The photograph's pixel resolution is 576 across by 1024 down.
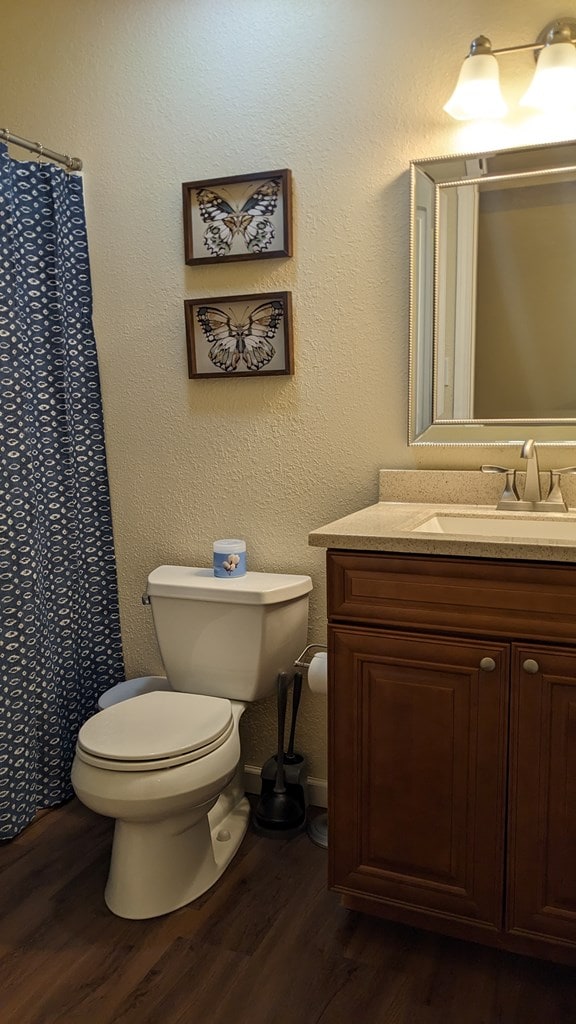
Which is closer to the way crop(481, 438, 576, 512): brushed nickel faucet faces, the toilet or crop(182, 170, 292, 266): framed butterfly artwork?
the toilet

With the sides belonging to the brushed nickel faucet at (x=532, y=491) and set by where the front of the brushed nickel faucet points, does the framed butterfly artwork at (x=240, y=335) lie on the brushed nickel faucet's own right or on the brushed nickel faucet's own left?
on the brushed nickel faucet's own right

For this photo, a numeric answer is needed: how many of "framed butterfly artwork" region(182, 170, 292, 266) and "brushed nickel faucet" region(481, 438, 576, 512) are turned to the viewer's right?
0

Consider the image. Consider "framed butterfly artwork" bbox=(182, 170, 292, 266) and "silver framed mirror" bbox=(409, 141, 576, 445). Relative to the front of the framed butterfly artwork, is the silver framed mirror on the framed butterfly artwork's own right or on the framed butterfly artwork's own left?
on the framed butterfly artwork's own left

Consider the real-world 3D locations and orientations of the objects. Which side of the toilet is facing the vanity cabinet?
left

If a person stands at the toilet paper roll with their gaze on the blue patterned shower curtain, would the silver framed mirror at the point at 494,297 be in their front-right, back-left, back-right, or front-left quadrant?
back-right

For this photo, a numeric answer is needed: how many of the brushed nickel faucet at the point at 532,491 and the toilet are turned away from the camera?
0

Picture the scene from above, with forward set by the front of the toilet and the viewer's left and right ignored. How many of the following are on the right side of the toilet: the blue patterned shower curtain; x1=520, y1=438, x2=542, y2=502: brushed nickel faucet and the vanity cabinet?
1

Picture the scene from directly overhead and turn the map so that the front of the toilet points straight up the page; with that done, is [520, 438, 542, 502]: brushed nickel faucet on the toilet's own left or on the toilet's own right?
on the toilet's own left

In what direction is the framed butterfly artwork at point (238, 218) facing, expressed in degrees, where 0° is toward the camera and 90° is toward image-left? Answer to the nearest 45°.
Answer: approximately 45°
